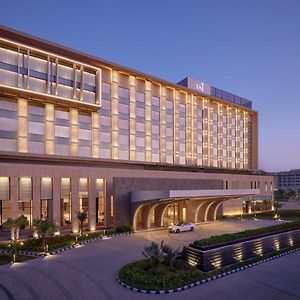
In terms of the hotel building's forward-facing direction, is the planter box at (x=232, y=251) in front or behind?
in front

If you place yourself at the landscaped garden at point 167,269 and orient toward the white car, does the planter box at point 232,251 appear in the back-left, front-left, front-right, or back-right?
front-right

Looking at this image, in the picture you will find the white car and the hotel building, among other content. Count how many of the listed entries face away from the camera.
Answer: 0

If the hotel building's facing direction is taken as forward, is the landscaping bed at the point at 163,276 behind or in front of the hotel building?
in front

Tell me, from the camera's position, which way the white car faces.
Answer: facing the viewer and to the left of the viewer

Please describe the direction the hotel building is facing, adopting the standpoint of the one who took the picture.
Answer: facing the viewer and to the right of the viewer

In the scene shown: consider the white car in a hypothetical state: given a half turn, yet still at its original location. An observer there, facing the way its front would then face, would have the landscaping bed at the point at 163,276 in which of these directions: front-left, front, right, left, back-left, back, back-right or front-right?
back-right
